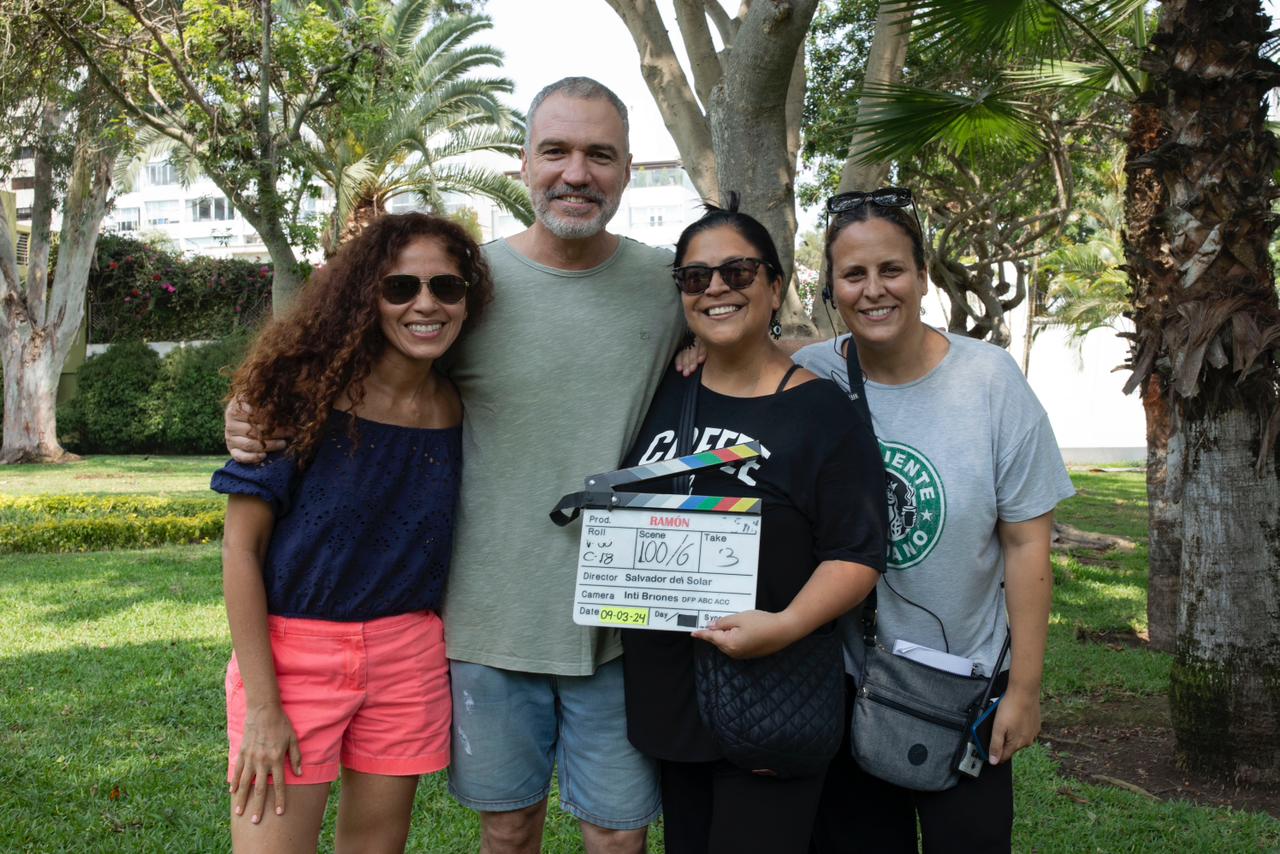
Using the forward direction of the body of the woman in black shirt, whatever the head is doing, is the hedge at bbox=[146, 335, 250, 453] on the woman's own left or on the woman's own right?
on the woman's own right

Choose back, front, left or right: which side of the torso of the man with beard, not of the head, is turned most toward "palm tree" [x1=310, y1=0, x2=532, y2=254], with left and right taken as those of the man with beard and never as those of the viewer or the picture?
back

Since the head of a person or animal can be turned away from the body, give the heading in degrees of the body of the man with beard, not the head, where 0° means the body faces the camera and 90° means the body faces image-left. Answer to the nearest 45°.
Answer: approximately 0°

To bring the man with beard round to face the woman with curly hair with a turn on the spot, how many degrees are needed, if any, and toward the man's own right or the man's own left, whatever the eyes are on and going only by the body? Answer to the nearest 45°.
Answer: approximately 90° to the man's own right

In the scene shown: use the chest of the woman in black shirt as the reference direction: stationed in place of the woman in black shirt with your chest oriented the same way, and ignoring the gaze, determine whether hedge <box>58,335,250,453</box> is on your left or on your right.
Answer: on your right

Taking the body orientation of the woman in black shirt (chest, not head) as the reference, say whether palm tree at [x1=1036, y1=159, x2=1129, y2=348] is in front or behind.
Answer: behind

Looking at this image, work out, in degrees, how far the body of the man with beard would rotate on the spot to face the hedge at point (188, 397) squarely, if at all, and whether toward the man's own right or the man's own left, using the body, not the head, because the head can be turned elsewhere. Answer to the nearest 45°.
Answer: approximately 180°

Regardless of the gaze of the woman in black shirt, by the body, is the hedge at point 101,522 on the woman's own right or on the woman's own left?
on the woman's own right

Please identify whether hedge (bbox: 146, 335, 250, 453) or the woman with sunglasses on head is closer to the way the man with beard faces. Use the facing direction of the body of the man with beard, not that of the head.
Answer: the woman with sunglasses on head
